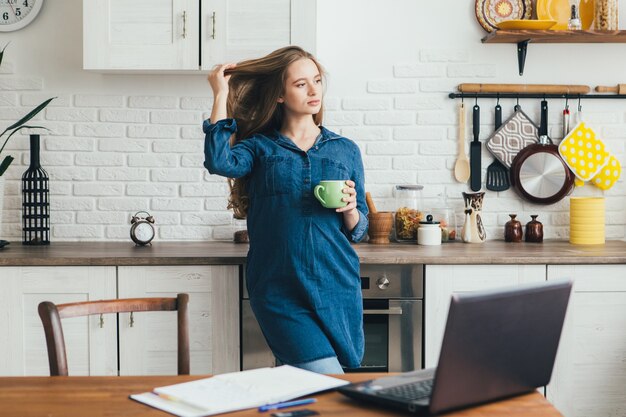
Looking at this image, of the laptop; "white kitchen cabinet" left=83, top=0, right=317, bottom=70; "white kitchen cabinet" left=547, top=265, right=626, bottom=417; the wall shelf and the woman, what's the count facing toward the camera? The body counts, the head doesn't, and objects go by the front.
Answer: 4

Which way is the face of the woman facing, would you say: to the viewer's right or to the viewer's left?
to the viewer's right

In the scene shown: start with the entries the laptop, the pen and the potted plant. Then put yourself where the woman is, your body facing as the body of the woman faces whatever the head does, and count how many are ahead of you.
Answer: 2

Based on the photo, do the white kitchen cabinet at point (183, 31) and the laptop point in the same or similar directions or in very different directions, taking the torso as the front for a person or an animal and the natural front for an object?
very different directions

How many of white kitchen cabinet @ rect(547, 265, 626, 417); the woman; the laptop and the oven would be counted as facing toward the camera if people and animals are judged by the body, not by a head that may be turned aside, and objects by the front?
3

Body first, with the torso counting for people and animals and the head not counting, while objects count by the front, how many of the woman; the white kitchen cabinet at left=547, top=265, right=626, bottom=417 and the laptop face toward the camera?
2

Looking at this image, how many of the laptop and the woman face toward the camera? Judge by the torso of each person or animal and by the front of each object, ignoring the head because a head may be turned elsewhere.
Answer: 1

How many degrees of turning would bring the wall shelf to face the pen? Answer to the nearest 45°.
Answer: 0° — it already faces it

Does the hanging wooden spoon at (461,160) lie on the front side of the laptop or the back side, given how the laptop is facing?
on the front side

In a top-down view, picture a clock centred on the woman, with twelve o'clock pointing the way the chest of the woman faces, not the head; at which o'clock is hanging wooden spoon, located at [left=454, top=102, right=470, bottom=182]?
The hanging wooden spoon is roughly at 7 o'clock from the woman.
